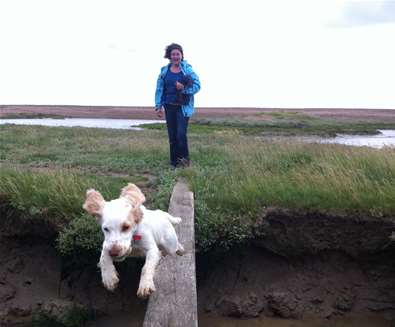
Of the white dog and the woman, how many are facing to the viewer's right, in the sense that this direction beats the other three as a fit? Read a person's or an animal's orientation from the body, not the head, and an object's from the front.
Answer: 0

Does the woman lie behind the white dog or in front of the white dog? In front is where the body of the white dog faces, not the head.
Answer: behind

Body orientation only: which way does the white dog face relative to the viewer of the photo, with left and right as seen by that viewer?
facing the viewer and to the left of the viewer

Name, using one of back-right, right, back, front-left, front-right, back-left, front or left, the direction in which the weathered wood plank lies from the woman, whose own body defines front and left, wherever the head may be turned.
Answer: front

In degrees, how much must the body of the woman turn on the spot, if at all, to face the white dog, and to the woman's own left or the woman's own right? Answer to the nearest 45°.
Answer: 0° — they already face it

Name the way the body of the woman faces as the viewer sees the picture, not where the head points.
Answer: toward the camera
